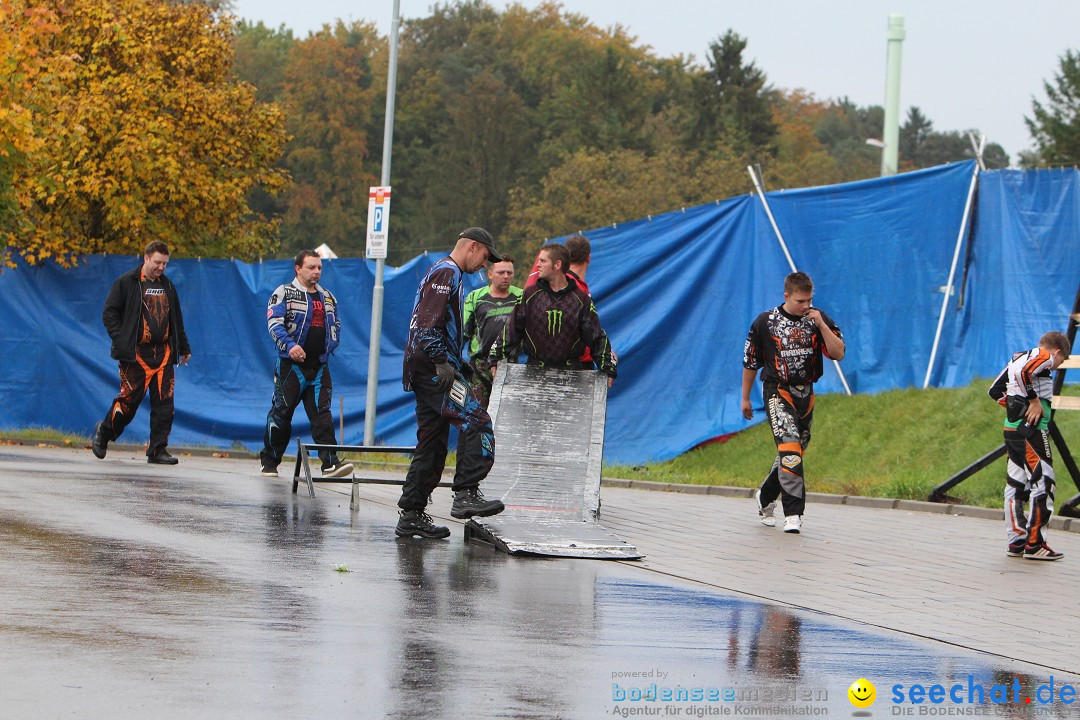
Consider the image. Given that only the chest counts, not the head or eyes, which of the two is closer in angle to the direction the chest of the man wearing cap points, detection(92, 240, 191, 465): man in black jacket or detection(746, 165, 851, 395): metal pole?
the metal pole

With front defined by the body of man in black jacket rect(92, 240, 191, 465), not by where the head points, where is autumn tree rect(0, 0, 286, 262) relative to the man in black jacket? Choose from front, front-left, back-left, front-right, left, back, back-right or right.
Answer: back-left

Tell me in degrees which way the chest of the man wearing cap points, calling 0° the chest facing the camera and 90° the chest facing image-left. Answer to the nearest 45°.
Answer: approximately 270°

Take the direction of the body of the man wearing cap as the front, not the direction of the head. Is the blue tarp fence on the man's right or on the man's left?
on the man's left

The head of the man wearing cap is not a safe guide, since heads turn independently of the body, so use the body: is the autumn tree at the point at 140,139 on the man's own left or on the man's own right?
on the man's own left

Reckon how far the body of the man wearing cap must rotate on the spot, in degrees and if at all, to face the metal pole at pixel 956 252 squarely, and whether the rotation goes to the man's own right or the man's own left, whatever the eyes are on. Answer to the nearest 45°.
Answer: approximately 45° to the man's own left

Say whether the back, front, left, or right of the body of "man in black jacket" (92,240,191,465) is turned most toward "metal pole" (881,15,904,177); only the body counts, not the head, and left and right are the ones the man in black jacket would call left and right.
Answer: left

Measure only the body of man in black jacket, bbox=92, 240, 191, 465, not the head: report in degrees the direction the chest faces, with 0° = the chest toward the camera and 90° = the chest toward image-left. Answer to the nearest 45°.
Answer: approximately 315°

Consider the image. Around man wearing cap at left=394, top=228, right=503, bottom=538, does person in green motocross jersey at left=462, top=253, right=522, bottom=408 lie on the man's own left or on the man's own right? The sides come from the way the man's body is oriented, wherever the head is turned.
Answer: on the man's own left

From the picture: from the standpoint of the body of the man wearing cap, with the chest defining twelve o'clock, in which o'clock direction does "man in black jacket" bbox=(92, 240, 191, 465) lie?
The man in black jacket is roughly at 8 o'clock from the man wearing cap.
